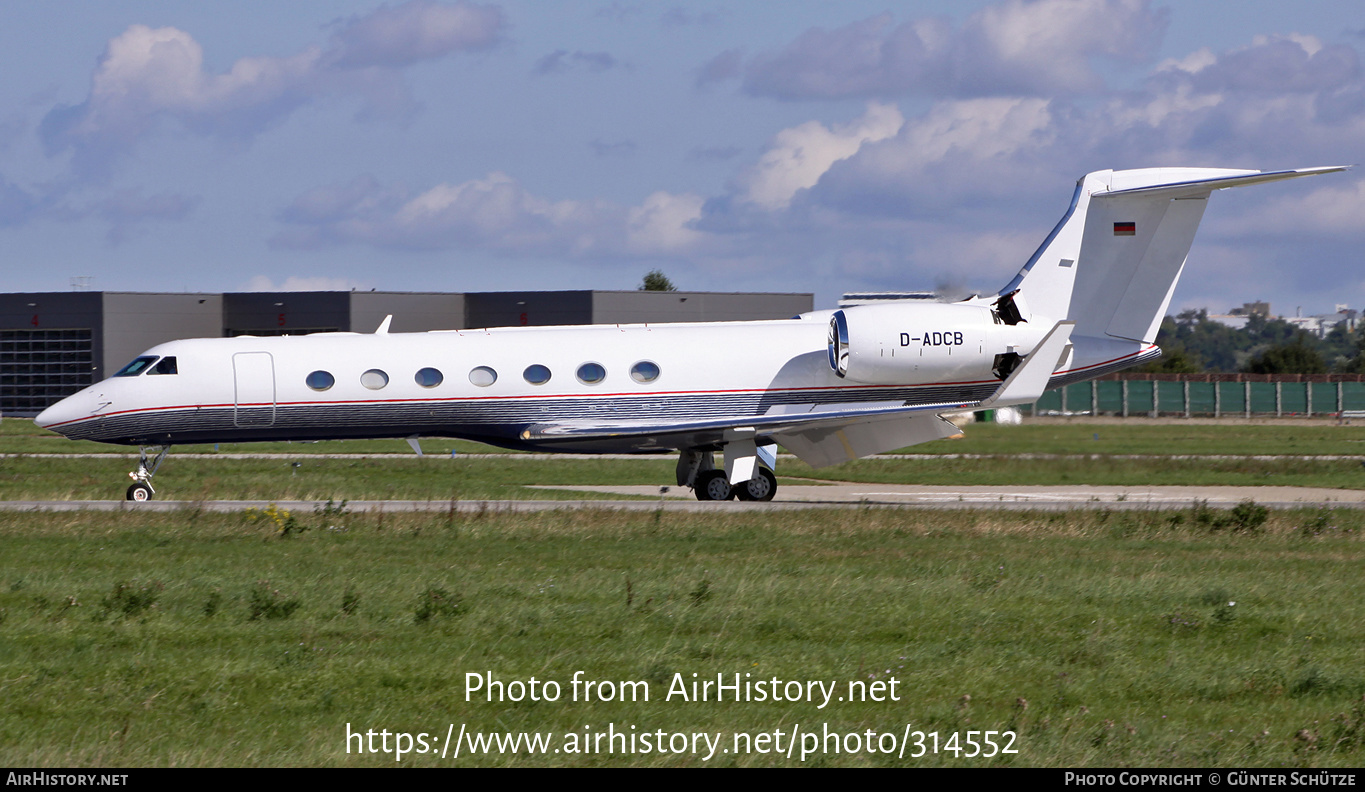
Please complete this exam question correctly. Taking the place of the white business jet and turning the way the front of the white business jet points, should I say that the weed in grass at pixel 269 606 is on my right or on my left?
on my left

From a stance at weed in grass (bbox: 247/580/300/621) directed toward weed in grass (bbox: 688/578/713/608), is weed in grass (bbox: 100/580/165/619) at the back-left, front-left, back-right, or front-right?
back-left

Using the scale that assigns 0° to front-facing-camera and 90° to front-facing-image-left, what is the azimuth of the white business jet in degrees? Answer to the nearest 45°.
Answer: approximately 90°

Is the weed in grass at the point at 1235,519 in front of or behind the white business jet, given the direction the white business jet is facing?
behind

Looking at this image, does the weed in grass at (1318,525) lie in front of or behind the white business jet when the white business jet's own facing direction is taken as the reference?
behind

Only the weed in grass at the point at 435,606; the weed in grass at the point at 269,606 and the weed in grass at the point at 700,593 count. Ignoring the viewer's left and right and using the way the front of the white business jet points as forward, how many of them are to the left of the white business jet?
3

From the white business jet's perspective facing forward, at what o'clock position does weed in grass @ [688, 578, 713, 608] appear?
The weed in grass is roughly at 9 o'clock from the white business jet.

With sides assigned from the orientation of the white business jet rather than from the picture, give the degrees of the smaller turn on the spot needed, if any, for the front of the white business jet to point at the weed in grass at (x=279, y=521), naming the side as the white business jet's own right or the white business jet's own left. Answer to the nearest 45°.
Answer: approximately 45° to the white business jet's own left

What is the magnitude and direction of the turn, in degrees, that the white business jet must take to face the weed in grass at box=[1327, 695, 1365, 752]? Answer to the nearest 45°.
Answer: approximately 90° to its left

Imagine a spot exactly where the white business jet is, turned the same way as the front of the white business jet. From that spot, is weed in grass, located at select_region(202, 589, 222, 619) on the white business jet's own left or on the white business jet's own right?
on the white business jet's own left

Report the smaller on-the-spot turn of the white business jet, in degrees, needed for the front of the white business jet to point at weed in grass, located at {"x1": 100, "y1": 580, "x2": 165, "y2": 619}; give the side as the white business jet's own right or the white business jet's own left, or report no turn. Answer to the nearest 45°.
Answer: approximately 90° to the white business jet's own left
